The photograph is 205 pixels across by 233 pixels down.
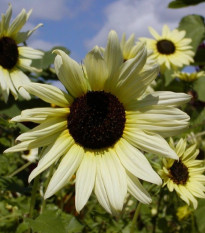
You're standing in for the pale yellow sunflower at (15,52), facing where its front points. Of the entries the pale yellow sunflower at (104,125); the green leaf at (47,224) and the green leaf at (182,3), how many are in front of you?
2

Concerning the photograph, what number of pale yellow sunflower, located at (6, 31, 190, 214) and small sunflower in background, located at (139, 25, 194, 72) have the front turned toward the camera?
2

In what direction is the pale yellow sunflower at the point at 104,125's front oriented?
toward the camera

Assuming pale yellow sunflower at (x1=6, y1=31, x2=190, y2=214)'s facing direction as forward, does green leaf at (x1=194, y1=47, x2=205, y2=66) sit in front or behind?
behind

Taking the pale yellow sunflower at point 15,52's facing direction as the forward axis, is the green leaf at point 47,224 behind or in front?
in front

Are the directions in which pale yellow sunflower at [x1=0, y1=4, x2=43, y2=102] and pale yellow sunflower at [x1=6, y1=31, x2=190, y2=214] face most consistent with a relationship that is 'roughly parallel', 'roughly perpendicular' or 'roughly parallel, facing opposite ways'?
roughly parallel

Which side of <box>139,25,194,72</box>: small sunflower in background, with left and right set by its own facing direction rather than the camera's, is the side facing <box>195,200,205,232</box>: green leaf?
front

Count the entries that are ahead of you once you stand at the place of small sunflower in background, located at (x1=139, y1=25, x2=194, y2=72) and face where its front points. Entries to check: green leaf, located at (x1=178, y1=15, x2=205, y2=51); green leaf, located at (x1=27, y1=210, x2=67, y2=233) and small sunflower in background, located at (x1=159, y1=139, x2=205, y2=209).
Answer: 2

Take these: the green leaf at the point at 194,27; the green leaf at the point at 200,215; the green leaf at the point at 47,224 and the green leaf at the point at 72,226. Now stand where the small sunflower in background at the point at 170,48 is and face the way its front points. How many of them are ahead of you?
3

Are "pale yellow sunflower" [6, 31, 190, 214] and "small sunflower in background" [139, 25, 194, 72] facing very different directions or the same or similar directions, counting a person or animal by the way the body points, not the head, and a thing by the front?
same or similar directions

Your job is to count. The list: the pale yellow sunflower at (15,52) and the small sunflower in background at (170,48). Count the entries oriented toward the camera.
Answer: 2

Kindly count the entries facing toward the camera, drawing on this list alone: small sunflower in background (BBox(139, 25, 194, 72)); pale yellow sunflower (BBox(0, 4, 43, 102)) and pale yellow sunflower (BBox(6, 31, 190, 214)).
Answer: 3
